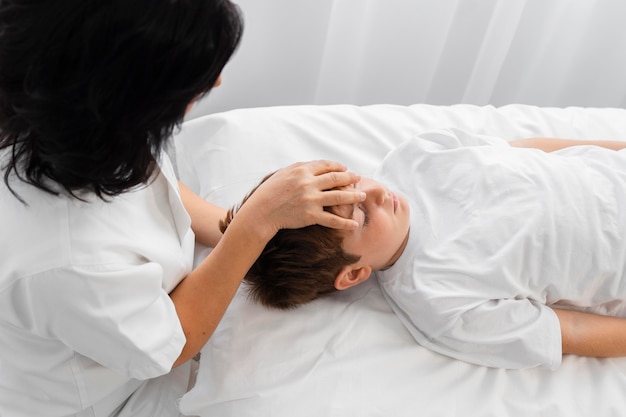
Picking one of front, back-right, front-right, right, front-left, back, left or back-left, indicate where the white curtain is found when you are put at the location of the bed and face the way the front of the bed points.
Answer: left

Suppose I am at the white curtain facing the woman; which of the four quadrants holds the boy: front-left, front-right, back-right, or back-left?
front-left

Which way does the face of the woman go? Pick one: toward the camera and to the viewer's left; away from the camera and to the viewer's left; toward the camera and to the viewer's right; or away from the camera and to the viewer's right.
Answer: away from the camera and to the viewer's right

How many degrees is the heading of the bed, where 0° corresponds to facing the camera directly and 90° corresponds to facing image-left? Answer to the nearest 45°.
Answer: approximately 270°
